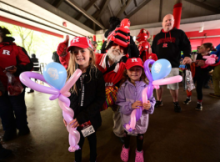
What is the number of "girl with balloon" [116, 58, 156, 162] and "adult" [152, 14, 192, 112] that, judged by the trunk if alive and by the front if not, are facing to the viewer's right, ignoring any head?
0

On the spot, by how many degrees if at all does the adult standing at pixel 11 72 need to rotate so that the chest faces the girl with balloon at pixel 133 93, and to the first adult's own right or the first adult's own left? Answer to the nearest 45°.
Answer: approximately 90° to the first adult's own left

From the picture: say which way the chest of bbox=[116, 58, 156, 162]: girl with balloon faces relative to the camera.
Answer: toward the camera

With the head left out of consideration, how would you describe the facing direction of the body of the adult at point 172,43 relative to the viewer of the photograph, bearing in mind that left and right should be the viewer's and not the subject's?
facing the viewer and to the left of the viewer

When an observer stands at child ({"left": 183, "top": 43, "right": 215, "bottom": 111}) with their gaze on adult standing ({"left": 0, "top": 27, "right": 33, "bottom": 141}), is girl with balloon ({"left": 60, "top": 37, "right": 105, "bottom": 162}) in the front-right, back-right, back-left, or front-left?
front-left

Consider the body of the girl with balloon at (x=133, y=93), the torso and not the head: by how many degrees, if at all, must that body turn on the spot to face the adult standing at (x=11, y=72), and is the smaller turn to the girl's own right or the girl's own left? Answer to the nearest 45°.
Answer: approximately 90° to the girl's own right
